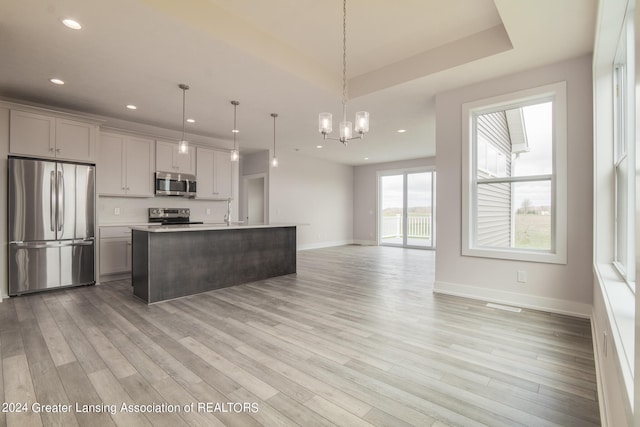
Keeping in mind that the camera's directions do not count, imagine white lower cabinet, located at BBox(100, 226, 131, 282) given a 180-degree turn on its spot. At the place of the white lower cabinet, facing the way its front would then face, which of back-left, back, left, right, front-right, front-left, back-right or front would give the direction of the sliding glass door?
right

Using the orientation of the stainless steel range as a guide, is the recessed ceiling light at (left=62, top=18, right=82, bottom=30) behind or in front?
in front

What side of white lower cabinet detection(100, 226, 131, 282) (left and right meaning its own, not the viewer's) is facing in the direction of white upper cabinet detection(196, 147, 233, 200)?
left

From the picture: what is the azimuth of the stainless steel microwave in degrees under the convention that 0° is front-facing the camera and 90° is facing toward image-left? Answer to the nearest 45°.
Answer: approximately 0°

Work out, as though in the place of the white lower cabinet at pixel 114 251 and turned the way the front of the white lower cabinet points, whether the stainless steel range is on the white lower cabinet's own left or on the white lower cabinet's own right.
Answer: on the white lower cabinet's own left

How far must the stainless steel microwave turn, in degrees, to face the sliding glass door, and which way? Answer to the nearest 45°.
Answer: approximately 90° to its left

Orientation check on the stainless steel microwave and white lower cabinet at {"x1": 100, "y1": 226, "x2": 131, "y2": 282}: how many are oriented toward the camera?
2
